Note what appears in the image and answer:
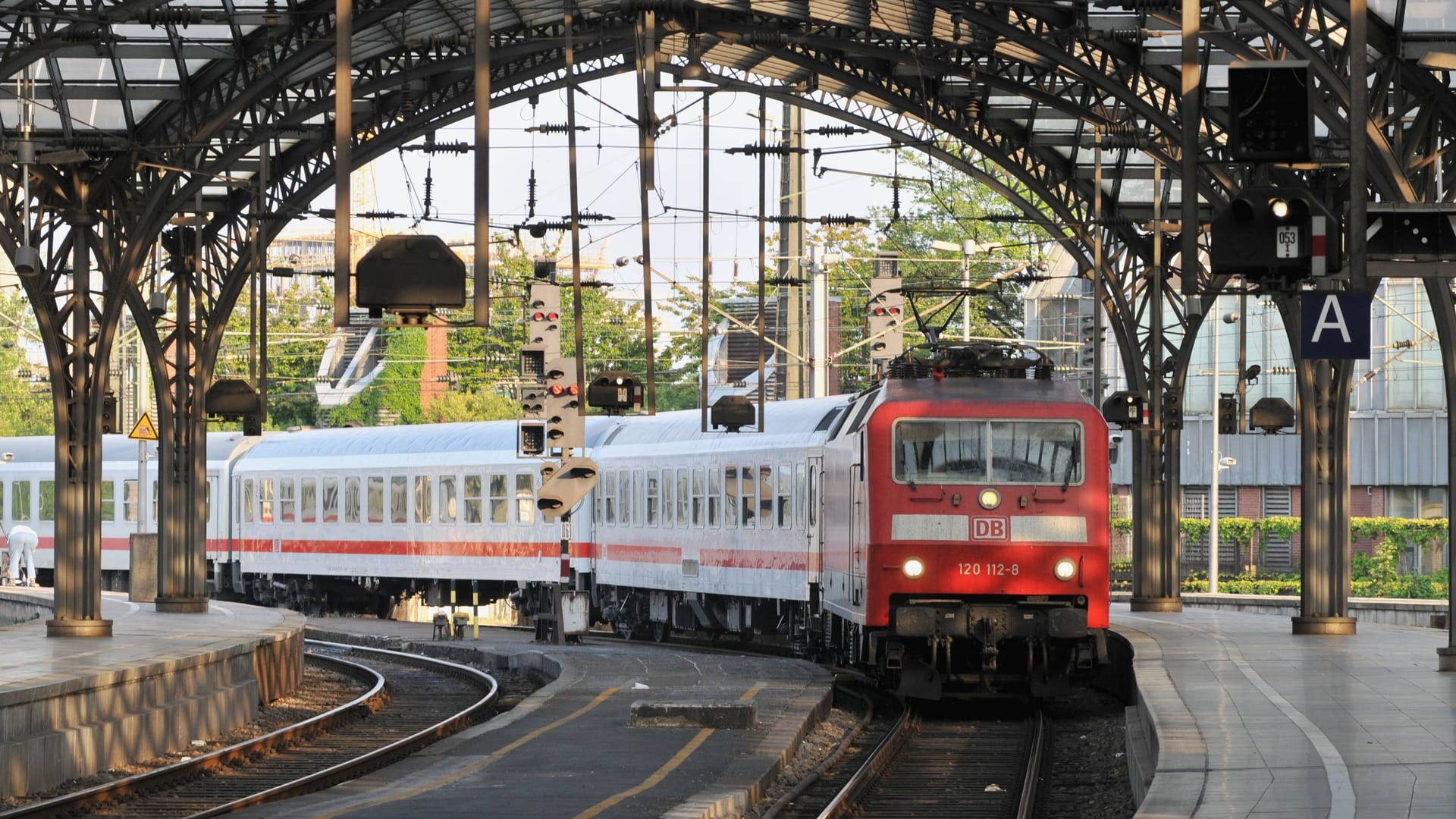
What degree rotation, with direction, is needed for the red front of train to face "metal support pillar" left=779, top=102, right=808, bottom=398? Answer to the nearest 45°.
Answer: approximately 180°

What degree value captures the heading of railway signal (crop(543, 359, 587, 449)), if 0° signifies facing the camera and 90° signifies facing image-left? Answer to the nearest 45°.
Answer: approximately 0°

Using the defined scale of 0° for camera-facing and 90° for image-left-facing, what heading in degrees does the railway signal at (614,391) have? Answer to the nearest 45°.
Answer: approximately 0°

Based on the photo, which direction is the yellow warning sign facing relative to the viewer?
toward the camera

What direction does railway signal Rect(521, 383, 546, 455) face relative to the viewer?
toward the camera

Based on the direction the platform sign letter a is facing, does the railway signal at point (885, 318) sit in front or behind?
behind
